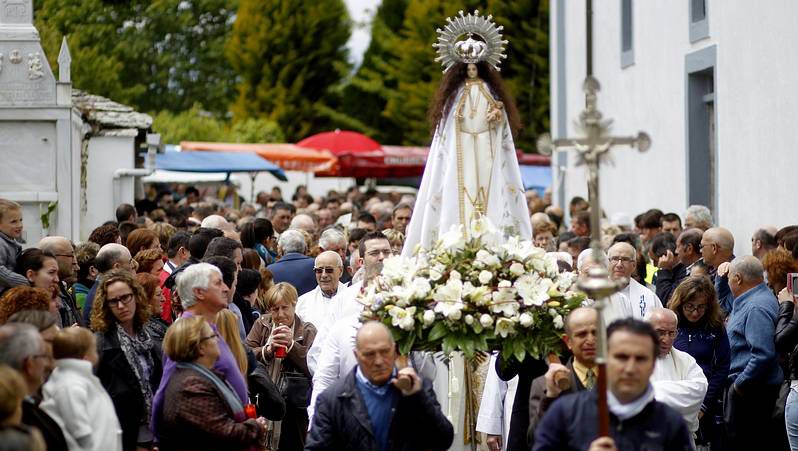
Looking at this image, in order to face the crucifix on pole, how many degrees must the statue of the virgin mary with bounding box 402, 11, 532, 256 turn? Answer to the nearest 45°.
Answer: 0° — it already faces it

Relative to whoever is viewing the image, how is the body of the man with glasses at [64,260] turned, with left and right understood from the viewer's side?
facing to the right of the viewer

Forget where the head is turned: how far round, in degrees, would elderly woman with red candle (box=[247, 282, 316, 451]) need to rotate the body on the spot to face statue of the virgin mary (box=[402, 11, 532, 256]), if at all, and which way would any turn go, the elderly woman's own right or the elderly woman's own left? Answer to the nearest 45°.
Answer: approximately 135° to the elderly woman's own left

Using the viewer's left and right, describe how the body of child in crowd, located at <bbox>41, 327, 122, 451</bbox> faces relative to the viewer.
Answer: facing away from the viewer and to the right of the viewer

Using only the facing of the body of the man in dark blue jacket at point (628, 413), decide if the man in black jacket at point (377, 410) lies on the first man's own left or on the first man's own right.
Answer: on the first man's own right

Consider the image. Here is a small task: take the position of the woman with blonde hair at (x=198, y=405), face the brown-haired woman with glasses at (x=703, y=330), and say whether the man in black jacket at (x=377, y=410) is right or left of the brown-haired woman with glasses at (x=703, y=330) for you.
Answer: right

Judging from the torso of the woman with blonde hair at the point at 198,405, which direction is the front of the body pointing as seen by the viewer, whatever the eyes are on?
to the viewer's right

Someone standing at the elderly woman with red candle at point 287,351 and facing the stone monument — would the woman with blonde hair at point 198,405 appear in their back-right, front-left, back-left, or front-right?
back-left
